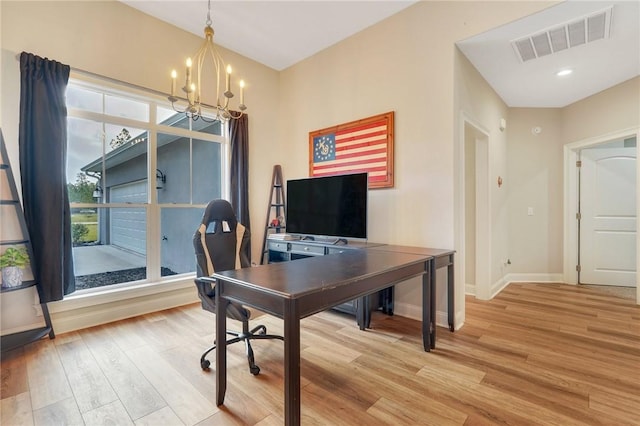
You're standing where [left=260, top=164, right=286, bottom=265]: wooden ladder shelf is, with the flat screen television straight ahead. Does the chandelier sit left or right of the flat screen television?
right

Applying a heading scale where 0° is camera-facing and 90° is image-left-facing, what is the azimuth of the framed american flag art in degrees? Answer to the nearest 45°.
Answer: approximately 45°

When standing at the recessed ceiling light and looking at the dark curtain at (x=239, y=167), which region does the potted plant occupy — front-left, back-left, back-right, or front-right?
front-left

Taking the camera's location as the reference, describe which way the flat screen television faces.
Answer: facing the viewer and to the left of the viewer

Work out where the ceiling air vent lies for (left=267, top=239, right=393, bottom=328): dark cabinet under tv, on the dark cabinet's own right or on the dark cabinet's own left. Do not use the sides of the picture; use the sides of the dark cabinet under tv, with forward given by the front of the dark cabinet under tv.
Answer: on the dark cabinet's own left

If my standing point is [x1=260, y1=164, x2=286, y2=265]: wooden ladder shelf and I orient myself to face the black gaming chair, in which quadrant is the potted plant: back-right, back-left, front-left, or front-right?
front-right

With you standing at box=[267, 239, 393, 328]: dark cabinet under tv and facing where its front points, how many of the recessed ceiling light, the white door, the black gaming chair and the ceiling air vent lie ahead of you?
1

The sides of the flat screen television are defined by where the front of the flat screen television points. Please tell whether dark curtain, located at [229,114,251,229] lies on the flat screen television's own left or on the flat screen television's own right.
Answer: on the flat screen television's own right

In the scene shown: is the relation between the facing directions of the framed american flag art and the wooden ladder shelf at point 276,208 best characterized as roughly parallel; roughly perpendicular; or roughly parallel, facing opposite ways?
roughly parallel

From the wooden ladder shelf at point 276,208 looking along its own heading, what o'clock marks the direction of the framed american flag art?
The framed american flag art is roughly at 9 o'clock from the wooden ladder shelf.

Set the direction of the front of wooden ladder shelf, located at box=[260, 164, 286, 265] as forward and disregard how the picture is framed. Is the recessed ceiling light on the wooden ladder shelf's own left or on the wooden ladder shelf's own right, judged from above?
on the wooden ladder shelf's own left

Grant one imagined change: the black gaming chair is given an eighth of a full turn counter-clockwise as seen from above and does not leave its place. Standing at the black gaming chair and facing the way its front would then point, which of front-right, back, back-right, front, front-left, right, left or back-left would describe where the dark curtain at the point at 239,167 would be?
left

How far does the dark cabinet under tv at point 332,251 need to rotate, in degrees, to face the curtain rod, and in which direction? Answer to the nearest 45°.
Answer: approximately 45° to its right

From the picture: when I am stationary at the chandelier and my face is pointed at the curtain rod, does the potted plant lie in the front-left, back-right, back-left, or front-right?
front-left

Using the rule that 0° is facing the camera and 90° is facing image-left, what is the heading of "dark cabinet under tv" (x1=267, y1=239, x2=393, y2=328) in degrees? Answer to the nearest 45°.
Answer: approximately 45°
